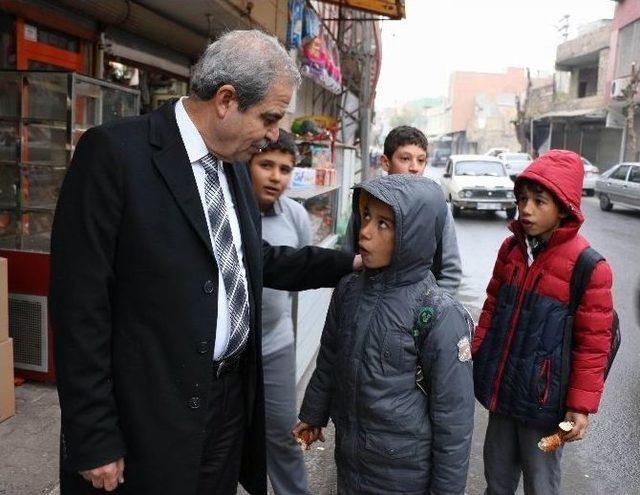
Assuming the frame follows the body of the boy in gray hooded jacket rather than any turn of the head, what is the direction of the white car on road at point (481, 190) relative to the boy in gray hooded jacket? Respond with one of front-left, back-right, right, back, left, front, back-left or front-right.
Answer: back-right

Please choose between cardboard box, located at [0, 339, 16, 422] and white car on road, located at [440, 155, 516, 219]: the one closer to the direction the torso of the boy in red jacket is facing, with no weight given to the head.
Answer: the cardboard box

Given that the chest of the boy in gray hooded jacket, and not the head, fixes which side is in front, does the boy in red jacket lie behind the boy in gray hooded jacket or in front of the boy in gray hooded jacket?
behind

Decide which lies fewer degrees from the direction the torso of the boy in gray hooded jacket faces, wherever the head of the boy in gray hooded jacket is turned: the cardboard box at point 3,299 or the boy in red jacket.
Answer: the cardboard box

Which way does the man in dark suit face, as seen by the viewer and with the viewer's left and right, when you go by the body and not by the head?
facing the viewer and to the right of the viewer

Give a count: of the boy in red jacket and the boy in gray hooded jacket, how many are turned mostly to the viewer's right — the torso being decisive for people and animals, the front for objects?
0

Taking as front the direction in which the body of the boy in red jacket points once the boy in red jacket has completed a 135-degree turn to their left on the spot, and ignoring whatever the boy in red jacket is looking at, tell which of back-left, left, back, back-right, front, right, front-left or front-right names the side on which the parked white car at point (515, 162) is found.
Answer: left

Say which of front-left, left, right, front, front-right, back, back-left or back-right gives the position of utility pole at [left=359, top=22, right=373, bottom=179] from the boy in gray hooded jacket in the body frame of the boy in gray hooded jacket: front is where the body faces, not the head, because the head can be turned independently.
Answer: back-right

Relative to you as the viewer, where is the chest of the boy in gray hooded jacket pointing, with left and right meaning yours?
facing the viewer and to the left of the viewer

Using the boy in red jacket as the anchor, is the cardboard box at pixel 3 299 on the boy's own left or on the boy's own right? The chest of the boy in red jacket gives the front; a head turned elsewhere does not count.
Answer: on the boy's own right

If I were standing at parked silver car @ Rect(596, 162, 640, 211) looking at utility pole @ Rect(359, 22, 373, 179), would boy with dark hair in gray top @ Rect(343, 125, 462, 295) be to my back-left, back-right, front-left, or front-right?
front-left

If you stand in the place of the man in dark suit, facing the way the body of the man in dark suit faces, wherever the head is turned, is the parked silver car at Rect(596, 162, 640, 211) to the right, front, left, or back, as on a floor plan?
left

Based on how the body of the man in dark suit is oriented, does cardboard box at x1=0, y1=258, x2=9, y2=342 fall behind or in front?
behind

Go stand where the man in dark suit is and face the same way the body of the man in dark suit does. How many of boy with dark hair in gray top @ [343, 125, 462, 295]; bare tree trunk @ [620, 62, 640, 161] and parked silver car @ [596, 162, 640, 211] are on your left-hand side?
3

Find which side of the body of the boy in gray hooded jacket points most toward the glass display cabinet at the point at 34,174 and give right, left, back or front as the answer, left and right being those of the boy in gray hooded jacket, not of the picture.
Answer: right
